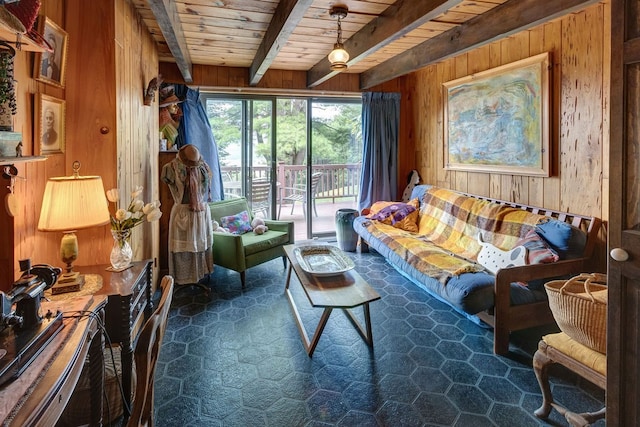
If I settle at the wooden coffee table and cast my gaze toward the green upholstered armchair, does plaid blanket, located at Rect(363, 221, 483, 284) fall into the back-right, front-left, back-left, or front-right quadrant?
front-right

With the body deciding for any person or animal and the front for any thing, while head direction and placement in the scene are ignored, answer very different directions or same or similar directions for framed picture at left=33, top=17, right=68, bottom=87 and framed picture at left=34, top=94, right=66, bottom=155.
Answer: same or similar directions

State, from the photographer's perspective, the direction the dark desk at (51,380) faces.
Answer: facing the viewer and to the right of the viewer

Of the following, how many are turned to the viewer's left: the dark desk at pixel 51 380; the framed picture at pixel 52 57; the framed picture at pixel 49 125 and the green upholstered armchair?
0

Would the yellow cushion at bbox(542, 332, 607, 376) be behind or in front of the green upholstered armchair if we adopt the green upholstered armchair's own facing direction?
in front

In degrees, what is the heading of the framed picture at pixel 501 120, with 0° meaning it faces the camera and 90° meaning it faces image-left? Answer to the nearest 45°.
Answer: approximately 45°

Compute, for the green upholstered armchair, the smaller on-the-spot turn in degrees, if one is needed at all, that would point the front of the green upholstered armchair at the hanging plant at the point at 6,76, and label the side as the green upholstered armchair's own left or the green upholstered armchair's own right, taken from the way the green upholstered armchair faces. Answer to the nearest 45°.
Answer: approximately 45° to the green upholstered armchair's own right

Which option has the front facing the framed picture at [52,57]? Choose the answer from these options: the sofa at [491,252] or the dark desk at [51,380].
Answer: the sofa

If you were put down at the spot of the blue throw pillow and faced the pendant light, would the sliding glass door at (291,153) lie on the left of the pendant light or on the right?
right

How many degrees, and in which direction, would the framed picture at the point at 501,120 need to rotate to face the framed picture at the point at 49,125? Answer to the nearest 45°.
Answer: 0° — it already faces it

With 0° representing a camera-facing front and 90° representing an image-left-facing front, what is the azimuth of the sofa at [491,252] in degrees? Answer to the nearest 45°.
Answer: approximately 45°

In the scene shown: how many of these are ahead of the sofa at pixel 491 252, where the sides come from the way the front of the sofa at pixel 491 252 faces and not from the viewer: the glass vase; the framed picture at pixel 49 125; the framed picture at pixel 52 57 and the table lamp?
4

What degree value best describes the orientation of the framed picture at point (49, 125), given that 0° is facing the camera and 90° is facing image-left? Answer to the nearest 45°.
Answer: approximately 315°
